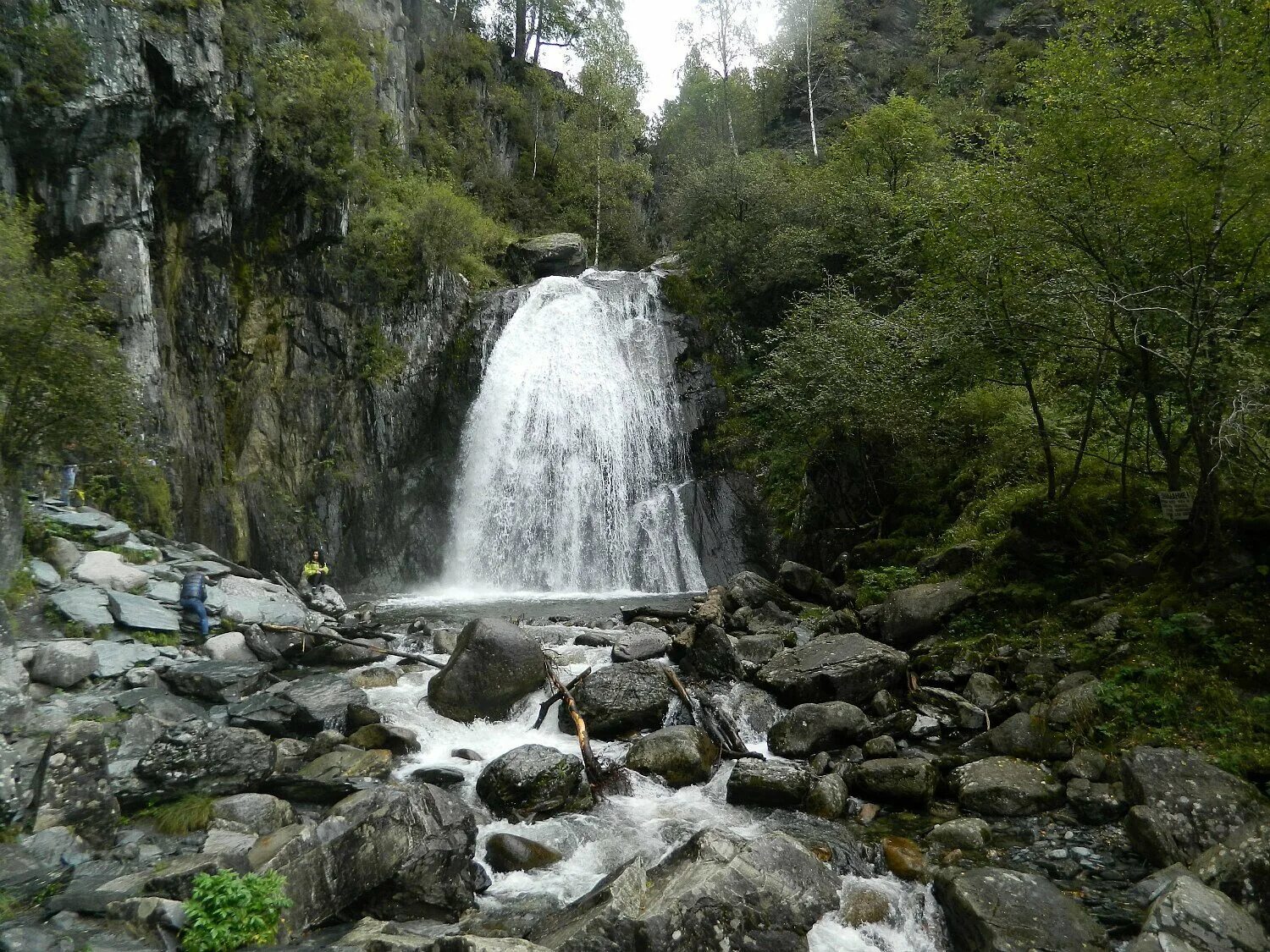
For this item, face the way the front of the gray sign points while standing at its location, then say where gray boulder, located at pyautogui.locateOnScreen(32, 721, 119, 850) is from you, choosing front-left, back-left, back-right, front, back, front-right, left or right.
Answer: front-right

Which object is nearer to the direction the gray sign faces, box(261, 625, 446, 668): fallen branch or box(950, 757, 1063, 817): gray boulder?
the gray boulder

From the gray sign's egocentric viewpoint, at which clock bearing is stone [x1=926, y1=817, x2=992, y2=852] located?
The stone is roughly at 1 o'clock from the gray sign.

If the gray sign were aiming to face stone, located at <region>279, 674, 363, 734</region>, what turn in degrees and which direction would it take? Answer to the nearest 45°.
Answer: approximately 45° to its right

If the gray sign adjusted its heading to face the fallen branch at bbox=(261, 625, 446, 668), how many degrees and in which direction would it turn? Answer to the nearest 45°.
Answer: approximately 90° to its right

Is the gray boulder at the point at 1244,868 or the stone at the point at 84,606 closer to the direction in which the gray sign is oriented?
the gray boulder

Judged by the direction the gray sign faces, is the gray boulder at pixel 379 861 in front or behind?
in front

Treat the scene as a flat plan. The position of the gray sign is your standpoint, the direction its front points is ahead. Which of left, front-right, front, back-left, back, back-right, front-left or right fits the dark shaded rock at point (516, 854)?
front-right

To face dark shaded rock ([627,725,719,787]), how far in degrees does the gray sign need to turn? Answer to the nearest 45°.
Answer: approximately 45° to its right

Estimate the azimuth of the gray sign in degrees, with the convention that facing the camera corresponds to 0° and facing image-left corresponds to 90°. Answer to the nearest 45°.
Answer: approximately 0°

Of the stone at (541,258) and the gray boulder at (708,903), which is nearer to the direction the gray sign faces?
the gray boulder

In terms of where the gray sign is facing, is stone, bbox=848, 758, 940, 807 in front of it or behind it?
in front

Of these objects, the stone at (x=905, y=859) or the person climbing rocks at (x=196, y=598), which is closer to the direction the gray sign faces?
the stone

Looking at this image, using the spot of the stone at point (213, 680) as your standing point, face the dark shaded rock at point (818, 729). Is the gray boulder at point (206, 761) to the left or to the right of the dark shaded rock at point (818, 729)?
right
